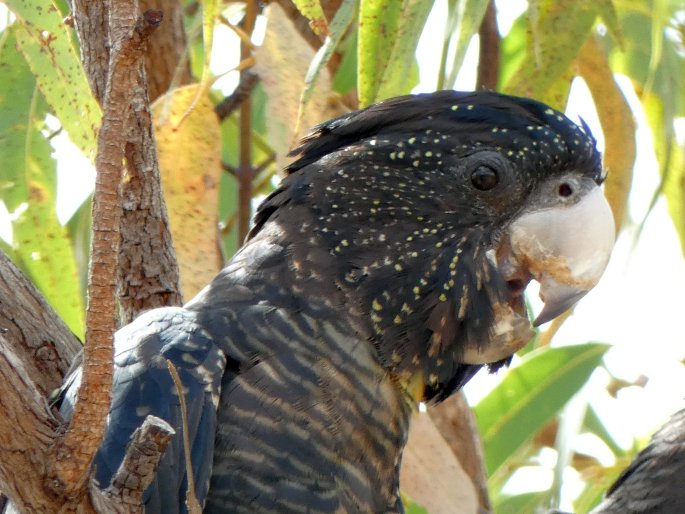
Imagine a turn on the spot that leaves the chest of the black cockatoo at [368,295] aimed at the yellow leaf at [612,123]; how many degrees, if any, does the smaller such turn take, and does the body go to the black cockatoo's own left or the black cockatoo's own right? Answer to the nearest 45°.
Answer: approximately 45° to the black cockatoo's own left

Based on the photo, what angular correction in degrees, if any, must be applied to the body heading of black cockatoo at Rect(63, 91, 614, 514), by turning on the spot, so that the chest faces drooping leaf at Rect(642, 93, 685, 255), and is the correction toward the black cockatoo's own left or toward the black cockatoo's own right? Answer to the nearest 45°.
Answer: approximately 45° to the black cockatoo's own left

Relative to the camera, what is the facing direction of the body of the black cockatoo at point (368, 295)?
to the viewer's right

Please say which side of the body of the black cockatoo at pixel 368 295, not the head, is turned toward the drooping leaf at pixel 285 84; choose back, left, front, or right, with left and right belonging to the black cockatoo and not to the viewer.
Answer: left

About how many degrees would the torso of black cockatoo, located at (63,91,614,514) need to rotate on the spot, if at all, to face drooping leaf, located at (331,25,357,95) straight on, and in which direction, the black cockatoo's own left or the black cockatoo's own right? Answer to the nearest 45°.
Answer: approximately 90° to the black cockatoo's own left
